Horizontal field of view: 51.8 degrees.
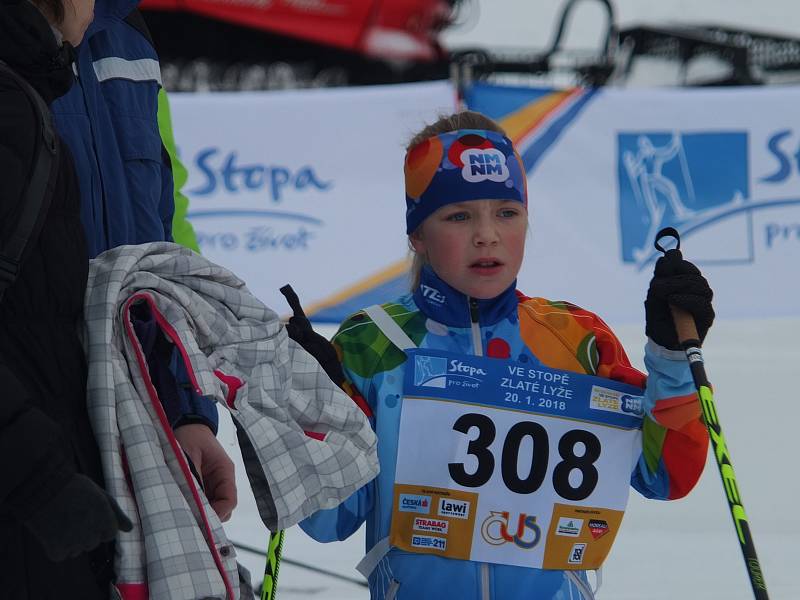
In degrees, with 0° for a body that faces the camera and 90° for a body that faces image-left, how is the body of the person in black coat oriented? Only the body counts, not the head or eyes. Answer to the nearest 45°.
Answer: approximately 270°

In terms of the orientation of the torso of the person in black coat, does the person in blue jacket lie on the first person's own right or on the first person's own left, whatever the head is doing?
on the first person's own left

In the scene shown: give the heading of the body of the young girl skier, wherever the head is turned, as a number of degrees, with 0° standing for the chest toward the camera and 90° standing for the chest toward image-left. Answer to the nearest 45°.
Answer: approximately 0°

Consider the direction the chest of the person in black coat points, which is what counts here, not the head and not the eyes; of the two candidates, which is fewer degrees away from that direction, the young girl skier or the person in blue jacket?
the young girl skier

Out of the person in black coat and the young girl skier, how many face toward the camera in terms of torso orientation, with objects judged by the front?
1
